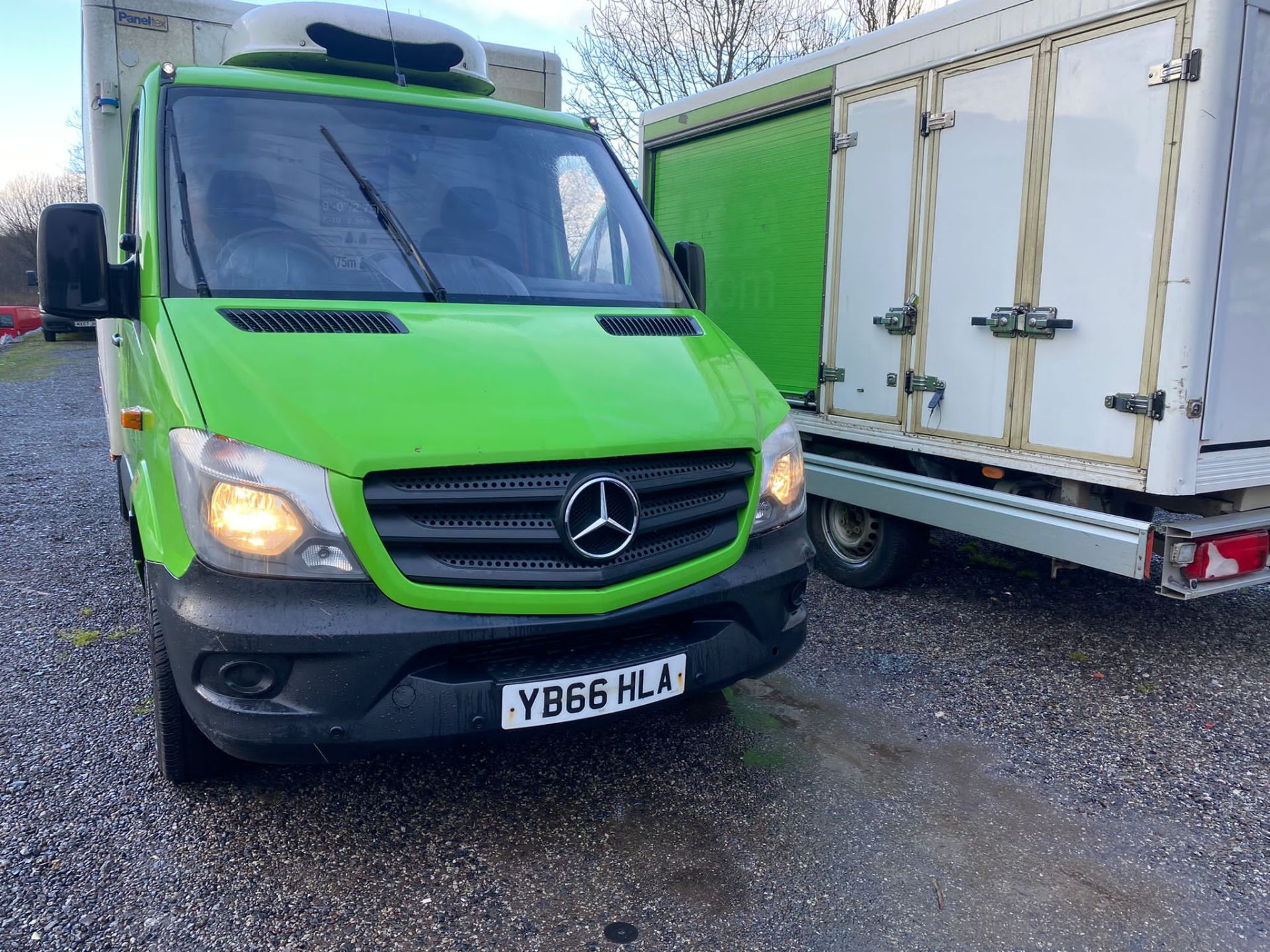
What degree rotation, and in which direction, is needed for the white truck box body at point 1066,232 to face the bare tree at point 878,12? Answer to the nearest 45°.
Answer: approximately 45° to its right

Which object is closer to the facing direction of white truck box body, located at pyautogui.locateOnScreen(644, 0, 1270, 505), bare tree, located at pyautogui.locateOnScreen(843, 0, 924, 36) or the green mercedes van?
the bare tree

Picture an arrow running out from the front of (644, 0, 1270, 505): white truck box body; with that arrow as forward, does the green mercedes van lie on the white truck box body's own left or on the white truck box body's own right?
on the white truck box body's own left

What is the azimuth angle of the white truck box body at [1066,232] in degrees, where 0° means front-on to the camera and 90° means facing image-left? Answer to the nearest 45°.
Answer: approximately 135°

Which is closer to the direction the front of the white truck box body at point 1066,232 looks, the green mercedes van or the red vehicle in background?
the red vehicle in background
